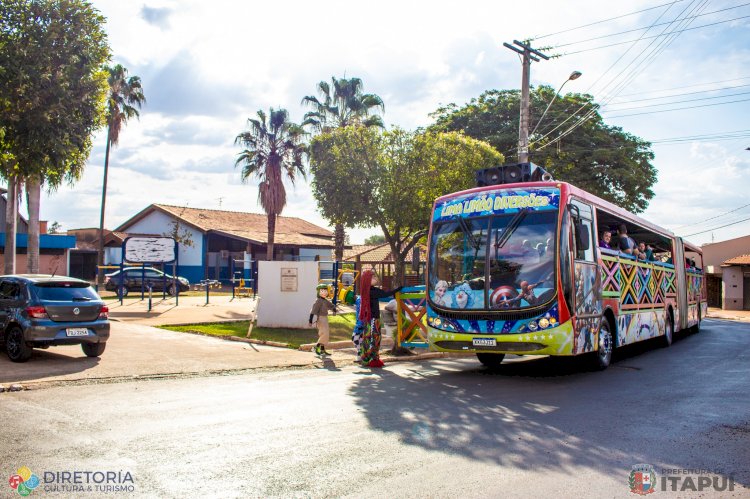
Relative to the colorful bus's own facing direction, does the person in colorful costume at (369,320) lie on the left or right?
on its right

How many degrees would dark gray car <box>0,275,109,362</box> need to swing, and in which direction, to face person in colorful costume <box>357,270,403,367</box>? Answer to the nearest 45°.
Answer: approximately 135° to its right

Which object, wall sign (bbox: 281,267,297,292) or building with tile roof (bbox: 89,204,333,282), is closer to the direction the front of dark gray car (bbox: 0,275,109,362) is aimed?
the building with tile roof

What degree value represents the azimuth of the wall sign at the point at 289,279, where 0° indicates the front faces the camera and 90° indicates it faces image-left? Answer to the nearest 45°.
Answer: approximately 0°

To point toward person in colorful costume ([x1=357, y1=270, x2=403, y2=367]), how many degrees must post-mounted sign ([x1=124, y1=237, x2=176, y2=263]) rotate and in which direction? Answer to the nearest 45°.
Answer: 0° — it already faces them

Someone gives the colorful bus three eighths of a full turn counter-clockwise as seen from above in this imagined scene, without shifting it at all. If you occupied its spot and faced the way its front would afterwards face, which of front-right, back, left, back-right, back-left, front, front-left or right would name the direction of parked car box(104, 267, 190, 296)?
back-left

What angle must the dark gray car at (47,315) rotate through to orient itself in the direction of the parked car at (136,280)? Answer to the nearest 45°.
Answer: approximately 45° to its right

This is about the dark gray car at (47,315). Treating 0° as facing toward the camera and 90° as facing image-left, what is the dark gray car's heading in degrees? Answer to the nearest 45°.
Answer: approximately 135°
